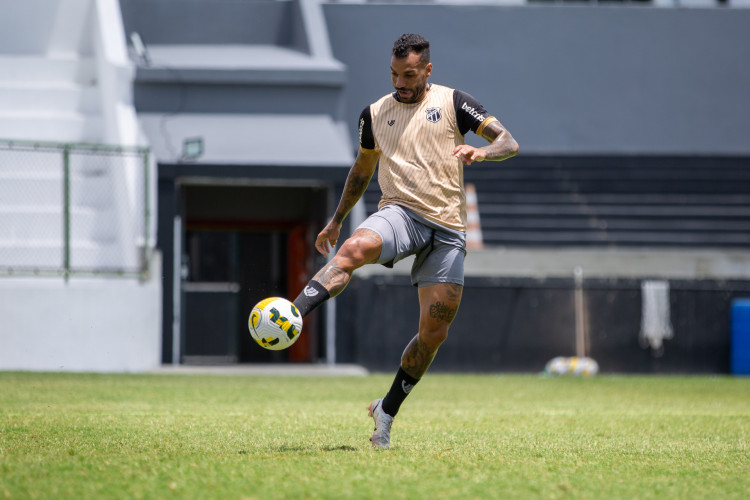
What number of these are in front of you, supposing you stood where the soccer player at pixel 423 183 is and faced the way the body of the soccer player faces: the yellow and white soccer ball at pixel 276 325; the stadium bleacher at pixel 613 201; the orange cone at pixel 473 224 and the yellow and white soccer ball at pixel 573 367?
1

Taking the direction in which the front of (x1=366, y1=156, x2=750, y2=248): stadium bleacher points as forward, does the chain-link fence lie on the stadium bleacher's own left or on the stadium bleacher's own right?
on the stadium bleacher's own right

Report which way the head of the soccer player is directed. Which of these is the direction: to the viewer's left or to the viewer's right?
to the viewer's left

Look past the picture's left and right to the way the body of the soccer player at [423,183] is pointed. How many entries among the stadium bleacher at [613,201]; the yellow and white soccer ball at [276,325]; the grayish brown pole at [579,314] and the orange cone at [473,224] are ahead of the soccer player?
1

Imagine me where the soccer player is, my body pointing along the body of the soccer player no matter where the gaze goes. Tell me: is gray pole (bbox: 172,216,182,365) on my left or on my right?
on my right

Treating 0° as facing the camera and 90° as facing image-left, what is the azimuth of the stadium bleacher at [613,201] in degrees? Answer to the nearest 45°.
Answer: approximately 0°

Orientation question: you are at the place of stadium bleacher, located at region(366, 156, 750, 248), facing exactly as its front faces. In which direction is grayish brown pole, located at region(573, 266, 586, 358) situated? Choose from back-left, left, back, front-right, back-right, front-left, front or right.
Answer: front

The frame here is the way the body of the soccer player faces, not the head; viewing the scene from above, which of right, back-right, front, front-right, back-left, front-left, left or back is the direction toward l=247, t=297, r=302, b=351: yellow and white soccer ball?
front

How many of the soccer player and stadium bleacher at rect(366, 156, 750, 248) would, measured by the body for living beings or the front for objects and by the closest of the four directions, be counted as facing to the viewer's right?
0

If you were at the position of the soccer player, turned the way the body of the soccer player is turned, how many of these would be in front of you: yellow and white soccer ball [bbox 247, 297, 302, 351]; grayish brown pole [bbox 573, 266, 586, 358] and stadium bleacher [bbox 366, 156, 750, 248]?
1

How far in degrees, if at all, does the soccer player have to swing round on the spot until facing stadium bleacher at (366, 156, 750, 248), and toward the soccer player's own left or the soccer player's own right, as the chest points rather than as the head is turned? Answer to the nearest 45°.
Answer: approximately 135° to the soccer player's own right
